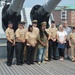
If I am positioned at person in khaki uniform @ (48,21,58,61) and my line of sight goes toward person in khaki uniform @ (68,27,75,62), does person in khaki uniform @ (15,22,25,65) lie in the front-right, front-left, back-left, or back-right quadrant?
back-right

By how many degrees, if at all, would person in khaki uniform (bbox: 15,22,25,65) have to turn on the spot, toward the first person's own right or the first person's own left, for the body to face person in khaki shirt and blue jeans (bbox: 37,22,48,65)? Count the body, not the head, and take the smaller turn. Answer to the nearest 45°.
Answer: approximately 45° to the first person's own left

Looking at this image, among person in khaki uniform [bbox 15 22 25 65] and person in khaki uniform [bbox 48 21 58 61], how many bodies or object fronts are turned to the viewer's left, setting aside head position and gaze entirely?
0

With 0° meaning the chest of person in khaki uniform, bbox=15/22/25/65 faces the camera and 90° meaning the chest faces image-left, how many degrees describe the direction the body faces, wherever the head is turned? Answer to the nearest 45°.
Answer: approximately 315°

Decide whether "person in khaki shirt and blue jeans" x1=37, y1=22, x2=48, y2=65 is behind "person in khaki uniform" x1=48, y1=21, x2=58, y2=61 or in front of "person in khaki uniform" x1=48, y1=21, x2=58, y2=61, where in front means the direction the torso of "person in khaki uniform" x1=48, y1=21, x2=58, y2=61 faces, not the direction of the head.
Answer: in front

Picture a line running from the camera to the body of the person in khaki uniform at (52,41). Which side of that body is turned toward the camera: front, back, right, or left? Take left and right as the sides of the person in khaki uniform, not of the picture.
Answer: front

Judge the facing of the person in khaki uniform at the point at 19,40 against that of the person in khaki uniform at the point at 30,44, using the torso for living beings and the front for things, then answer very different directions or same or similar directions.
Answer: same or similar directions

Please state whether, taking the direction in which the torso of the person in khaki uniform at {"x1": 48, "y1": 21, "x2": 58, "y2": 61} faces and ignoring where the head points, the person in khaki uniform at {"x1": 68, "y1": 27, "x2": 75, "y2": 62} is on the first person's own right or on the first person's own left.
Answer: on the first person's own left

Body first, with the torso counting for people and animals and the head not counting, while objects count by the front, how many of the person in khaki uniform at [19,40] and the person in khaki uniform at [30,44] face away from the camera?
0

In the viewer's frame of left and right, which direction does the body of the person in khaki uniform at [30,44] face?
facing the viewer and to the right of the viewer

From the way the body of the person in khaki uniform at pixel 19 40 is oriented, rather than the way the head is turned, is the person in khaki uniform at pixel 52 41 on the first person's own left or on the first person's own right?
on the first person's own left

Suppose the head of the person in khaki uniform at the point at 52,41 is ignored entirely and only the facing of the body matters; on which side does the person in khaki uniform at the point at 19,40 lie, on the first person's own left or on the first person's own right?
on the first person's own right
